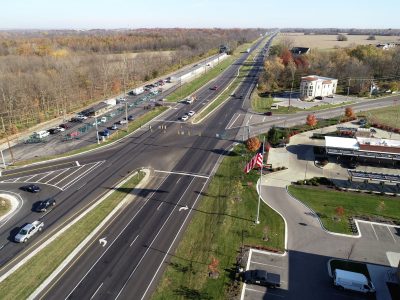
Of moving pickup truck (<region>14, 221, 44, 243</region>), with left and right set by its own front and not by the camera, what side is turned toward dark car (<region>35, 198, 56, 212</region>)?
back

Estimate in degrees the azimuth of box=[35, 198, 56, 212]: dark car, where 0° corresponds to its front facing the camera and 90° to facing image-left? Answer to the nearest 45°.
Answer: approximately 45°

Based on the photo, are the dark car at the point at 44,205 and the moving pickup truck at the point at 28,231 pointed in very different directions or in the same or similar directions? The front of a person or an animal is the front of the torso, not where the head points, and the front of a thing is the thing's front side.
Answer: same or similar directions

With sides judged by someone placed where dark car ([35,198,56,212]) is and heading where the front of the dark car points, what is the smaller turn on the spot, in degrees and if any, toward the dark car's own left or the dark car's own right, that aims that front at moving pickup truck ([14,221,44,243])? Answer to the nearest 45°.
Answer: approximately 45° to the dark car's own left

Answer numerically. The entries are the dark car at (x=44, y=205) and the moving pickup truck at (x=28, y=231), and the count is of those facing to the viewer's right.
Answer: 0

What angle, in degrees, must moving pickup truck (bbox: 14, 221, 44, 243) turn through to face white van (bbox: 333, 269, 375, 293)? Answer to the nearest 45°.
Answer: approximately 90° to its left

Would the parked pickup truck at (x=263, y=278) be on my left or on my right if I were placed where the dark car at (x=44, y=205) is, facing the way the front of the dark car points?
on my left

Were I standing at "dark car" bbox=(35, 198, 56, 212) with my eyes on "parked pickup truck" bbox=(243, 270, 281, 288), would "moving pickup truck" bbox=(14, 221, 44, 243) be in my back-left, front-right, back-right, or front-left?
front-right

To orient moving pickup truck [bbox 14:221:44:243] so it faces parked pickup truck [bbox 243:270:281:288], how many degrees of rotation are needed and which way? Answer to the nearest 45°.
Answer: approximately 90° to its left

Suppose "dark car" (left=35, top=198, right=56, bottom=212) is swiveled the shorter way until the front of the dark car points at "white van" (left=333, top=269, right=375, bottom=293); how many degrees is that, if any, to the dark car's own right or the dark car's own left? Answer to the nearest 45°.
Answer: approximately 90° to the dark car's own left

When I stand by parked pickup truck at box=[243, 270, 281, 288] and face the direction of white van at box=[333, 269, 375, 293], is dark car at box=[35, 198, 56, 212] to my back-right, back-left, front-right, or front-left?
back-left
